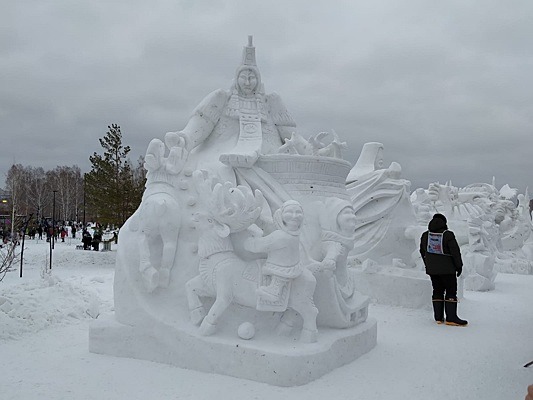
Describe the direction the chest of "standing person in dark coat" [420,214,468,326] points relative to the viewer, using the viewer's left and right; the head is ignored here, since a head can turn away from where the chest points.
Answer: facing away from the viewer and to the right of the viewer

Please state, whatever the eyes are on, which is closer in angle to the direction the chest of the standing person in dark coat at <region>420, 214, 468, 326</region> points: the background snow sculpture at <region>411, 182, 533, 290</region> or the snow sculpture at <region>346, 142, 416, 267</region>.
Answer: the background snow sculpture

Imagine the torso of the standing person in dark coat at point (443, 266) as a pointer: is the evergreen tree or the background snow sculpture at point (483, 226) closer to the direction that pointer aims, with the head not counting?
the background snow sculpture

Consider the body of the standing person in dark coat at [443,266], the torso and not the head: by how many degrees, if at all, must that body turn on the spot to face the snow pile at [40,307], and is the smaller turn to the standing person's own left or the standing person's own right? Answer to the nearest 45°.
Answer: approximately 135° to the standing person's own left

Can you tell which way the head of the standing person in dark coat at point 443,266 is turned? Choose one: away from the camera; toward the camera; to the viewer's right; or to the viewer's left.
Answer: away from the camera

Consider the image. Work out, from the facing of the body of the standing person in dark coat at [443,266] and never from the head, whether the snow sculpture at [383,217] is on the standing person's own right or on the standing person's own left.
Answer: on the standing person's own left

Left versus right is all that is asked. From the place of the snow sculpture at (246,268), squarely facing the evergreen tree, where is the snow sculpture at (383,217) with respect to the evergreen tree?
right

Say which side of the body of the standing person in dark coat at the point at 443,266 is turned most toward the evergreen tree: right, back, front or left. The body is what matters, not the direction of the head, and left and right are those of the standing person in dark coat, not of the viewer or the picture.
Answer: left
